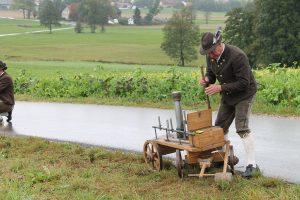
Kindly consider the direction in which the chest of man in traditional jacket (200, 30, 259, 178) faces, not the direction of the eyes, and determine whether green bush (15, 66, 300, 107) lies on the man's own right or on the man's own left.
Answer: on the man's own right

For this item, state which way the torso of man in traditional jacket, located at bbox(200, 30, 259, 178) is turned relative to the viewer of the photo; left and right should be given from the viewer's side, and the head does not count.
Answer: facing the viewer and to the left of the viewer

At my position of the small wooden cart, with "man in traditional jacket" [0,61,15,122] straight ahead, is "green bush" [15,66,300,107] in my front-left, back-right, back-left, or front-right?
front-right

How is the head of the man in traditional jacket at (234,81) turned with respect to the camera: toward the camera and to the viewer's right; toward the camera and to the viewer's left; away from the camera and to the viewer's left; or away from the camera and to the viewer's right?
toward the camera and to the viewer's left
